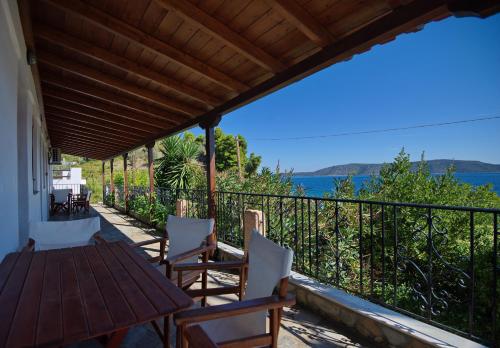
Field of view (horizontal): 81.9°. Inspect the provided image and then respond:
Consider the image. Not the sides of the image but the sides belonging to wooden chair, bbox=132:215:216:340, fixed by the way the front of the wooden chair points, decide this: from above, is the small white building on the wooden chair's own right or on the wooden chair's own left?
on the wooden chair's own right

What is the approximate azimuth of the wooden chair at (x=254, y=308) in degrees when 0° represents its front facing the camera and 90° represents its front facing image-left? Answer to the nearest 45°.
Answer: approximately 45°

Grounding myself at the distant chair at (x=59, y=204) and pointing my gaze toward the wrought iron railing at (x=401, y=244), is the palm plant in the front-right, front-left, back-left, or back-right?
front-left

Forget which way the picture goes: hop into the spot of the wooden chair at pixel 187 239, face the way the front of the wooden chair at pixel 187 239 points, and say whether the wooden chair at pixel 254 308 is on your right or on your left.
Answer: on your left

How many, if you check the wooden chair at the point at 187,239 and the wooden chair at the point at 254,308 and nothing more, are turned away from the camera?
0

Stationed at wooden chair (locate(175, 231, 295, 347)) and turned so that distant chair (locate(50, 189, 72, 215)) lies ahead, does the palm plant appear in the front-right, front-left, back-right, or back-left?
front-right

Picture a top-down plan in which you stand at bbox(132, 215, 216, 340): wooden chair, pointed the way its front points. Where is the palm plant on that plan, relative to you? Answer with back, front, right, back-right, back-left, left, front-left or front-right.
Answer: back-right

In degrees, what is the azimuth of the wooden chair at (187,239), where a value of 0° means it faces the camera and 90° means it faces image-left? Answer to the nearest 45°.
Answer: approximately 45°

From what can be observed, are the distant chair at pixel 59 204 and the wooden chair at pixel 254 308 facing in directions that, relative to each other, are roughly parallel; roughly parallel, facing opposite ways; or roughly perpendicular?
roughly perpendicular

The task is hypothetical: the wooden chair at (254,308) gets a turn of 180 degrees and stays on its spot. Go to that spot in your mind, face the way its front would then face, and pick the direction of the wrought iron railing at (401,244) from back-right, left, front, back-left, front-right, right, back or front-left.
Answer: front
